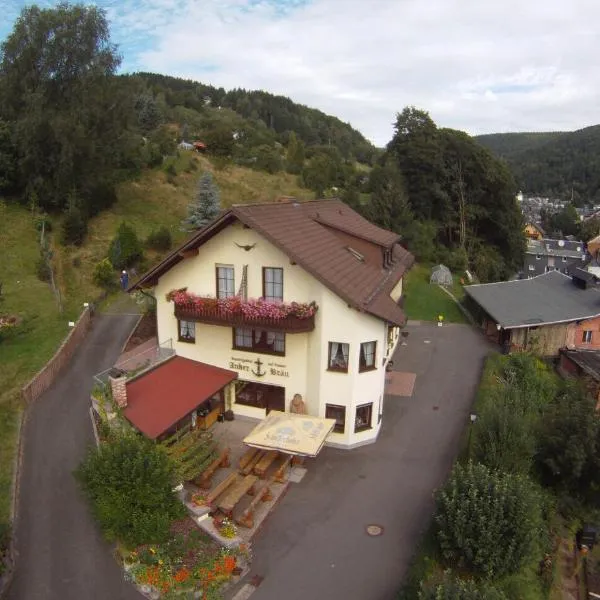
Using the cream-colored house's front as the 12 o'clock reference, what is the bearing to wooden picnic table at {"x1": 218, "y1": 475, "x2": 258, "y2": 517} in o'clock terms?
The wooden picnic table is roughly at 11 o'clock from the cream-colored house.

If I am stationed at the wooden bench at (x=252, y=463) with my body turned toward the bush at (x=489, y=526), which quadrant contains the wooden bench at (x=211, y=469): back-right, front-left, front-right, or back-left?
back-right

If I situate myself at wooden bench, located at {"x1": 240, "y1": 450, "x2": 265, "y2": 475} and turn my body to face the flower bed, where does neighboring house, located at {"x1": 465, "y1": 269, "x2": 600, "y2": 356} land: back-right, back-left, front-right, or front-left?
back-left

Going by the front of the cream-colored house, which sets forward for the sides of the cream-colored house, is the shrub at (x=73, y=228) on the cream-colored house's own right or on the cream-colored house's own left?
on the cream-colored house's own right

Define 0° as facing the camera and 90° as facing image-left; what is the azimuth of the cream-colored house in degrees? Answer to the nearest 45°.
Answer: approximately 45°

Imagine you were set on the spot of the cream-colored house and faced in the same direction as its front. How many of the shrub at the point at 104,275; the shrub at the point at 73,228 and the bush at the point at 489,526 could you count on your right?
2

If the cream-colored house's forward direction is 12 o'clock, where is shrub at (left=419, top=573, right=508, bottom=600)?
The shrub is roughly at 10 o'clock from the cream-colored house.

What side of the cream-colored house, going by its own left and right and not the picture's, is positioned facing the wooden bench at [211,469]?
front
